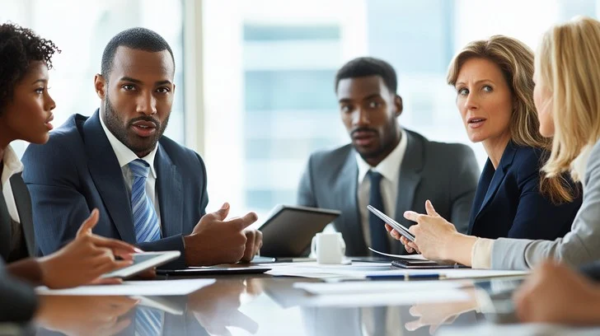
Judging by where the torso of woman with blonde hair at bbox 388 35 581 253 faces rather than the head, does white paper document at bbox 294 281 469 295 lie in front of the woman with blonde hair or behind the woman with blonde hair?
in front

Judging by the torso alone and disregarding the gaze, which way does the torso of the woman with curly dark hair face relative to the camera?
to the viewer's right

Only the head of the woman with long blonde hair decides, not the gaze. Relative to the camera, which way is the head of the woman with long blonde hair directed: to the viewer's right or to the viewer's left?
to the viewer's left

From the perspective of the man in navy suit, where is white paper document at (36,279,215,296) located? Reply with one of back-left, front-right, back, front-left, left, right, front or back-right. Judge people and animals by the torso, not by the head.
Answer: front-right

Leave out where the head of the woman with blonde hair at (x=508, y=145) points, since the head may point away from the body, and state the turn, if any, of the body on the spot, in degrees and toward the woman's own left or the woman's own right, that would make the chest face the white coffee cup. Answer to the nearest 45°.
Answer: approximately 45° to the woman's own right

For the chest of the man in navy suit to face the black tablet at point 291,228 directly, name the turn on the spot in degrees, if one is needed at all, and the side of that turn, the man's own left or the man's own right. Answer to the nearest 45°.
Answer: approximately 90° to the man's own left

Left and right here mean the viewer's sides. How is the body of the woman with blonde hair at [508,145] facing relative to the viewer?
facing the viewer and to the left of the viewer

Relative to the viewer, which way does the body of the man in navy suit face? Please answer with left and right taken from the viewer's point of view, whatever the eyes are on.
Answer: facing the viewer and to the right of the viewer

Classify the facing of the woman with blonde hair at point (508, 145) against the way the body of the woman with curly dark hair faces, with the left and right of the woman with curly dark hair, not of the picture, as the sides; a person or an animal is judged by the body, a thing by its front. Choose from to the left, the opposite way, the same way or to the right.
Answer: the opposite way

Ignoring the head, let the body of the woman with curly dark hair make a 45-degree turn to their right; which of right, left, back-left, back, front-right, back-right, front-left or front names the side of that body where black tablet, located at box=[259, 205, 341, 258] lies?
left

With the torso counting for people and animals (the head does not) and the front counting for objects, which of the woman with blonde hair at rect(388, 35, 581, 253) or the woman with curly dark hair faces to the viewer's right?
the woman with curly dark hair

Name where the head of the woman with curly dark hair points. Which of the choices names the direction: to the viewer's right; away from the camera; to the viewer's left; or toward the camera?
to the viewer's right

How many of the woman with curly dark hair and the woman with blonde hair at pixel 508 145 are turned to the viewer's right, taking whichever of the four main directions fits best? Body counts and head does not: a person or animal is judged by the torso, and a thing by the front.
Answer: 1

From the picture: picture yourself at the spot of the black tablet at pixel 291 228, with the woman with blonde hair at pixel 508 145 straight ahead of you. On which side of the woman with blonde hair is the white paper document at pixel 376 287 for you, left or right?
right
